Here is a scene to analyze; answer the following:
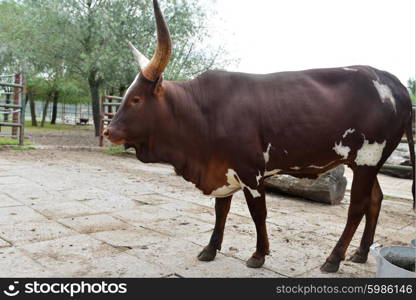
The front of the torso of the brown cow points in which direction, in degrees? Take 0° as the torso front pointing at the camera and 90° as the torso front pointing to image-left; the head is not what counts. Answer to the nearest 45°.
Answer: approximately 90°

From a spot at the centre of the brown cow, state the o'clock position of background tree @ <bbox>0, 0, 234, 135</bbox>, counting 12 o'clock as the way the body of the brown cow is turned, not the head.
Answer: The background tree is roughly at 2 o'clock from the brown cow.
